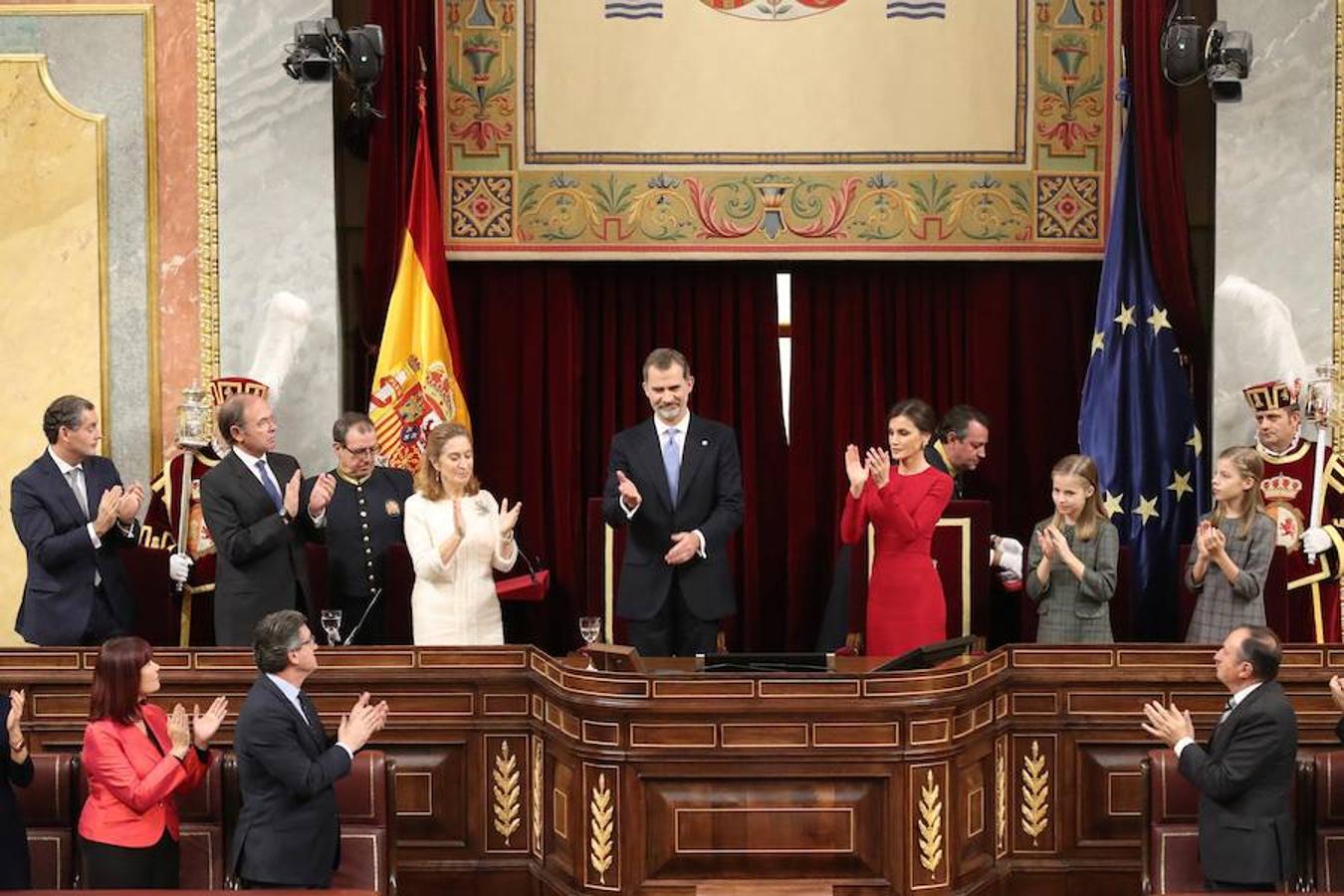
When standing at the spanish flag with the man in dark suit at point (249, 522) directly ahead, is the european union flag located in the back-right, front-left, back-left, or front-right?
back-left

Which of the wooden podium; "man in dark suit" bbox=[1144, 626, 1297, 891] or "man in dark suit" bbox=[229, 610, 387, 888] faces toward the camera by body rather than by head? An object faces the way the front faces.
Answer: the wooden podium

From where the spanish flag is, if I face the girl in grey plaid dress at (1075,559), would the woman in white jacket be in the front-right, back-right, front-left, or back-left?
front-right

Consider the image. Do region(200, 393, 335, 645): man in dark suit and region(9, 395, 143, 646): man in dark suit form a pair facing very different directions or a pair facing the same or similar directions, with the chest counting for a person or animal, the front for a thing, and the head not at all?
same or similar directions

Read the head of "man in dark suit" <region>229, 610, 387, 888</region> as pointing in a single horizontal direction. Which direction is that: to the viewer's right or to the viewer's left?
to the viewer's right

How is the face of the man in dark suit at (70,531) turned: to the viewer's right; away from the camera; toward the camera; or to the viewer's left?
to the viewer's right

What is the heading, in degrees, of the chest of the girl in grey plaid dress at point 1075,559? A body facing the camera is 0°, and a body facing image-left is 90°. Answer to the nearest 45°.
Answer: approximately 45°

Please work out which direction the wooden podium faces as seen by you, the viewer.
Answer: facing the viewer

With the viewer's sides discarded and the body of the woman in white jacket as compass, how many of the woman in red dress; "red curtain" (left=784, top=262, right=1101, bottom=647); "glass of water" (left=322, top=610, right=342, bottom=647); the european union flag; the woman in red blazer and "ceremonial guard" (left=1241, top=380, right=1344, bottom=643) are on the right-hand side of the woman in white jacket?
2

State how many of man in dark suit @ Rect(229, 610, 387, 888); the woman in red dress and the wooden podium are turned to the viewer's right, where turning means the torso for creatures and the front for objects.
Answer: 1

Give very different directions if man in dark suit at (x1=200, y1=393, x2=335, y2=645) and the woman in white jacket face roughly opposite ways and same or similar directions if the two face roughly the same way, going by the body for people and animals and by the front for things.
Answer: same or similar directions

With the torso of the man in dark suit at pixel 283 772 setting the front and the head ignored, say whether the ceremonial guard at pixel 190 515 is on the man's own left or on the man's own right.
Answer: on the man's own left

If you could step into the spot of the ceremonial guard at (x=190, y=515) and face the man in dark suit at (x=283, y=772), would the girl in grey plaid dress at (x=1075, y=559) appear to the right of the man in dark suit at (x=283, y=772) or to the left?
left

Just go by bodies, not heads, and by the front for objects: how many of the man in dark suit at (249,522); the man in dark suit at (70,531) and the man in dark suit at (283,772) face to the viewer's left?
0

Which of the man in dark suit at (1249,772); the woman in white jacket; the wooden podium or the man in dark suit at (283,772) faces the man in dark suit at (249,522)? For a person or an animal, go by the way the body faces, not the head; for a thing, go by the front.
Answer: the man in dark suit at (1249,772)

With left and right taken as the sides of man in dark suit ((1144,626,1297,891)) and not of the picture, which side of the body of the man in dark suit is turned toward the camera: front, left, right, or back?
left

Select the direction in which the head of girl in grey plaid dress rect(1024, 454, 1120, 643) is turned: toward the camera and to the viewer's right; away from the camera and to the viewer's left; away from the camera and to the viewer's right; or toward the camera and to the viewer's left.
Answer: toward the camera and to the viewer's left
